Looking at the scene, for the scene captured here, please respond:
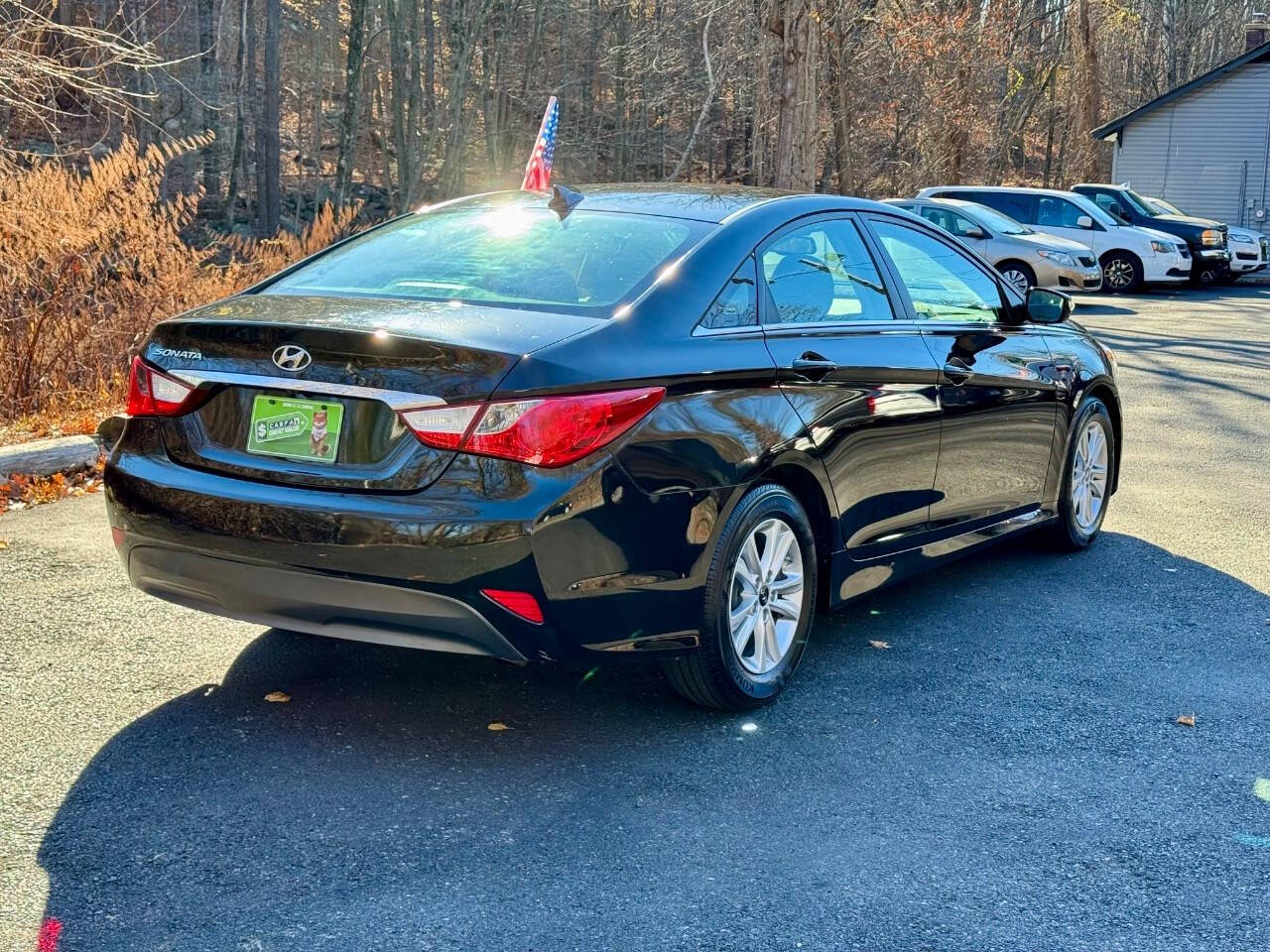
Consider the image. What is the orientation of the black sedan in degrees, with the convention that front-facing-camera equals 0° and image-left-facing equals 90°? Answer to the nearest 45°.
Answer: approximately 225°

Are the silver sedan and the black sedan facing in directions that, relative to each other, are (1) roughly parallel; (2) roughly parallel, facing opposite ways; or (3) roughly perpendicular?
roughly perpendicular

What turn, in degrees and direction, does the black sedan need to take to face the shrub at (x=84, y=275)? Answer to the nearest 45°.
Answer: approximately 90° to its left

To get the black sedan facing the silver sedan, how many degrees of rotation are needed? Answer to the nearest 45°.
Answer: approximately 45° to its left

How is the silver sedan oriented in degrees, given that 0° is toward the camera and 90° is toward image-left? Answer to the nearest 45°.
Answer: approximately 315°

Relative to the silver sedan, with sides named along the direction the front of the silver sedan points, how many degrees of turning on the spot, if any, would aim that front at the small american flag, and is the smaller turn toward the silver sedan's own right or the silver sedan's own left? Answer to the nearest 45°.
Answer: approximately 45° to the silver sedan's own right
